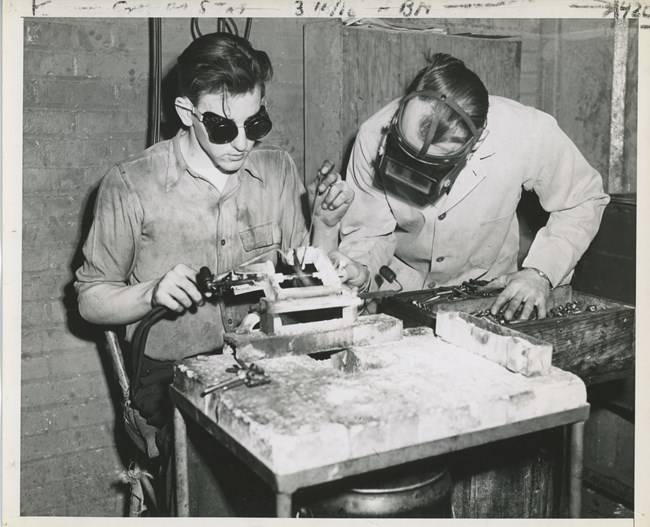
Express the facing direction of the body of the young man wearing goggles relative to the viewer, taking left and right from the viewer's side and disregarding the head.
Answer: facing the viewer and to the right of the viewer

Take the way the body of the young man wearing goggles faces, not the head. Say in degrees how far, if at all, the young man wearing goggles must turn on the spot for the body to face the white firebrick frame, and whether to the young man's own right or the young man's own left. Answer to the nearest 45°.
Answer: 0° — they already face it

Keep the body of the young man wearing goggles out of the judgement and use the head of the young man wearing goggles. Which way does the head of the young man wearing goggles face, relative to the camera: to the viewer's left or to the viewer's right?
to the viewer's right

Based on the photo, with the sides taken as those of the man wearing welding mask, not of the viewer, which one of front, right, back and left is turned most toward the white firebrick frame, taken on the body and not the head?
front

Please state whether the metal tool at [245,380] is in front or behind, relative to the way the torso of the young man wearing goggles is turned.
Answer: in front

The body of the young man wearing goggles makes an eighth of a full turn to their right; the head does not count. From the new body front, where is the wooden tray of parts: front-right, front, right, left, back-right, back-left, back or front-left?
left

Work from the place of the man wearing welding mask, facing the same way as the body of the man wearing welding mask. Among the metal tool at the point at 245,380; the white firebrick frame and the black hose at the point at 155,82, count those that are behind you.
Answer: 0

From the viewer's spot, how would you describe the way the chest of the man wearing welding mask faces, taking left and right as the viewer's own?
facing the viewer and to the left of the viewer

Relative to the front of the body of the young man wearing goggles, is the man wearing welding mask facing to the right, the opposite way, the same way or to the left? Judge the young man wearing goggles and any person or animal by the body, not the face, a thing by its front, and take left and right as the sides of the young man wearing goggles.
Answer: to the right

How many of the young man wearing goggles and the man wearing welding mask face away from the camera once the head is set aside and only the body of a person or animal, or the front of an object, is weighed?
0

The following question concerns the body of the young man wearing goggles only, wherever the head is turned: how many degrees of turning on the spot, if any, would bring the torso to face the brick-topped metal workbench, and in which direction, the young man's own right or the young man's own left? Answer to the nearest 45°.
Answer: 0° — they already face it

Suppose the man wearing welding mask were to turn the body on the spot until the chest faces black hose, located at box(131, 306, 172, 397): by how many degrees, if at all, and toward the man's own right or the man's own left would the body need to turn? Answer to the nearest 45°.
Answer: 0° — they already face it

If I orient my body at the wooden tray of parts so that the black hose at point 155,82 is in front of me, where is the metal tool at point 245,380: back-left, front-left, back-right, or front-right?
front-left

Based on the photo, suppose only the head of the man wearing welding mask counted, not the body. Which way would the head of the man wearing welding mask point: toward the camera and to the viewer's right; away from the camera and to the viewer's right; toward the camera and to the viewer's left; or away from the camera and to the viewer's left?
toward the camera and to the viewer's left
